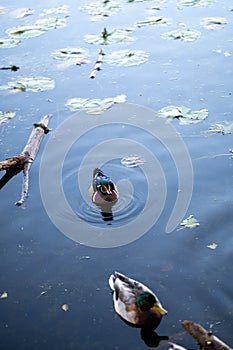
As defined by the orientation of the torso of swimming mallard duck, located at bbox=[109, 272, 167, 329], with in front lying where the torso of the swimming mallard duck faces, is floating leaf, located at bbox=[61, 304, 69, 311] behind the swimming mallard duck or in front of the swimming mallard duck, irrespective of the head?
behind

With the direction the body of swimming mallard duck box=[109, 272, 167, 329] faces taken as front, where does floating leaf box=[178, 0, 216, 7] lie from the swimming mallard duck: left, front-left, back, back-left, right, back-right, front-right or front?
back-left

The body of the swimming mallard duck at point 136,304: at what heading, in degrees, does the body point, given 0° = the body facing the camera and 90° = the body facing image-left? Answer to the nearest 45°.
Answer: approximately 315°

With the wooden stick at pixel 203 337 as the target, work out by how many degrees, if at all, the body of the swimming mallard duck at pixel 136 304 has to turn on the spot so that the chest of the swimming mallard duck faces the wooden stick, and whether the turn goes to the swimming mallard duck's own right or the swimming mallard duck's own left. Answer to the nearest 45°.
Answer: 0° — it already faces it

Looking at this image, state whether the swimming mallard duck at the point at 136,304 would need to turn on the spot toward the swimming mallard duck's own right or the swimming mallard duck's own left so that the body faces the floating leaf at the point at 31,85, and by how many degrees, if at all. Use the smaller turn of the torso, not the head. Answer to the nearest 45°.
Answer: approximately 135° to the swimming mallard duck's own left

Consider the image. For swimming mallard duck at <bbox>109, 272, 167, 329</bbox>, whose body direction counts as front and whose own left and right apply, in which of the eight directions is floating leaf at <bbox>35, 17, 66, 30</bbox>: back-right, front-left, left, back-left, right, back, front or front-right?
back-left

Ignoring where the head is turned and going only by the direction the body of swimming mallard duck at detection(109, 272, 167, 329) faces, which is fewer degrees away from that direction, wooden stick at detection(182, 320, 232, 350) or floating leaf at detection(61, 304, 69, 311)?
the wooden stick

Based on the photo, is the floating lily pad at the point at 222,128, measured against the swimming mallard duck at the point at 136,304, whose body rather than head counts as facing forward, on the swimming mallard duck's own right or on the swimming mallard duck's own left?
on the swimming mallard duck's own left

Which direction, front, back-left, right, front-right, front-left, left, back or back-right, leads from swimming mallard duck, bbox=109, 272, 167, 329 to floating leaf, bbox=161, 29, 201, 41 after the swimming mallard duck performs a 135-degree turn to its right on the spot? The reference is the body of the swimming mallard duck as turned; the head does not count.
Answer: right

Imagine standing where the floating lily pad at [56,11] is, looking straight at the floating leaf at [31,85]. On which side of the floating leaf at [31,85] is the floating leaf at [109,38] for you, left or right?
left

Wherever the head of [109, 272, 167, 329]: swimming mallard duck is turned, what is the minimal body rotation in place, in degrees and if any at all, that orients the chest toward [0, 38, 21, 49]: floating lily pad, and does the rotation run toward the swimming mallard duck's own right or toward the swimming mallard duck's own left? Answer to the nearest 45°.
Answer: approximately 135° to the swimming mallard duck's own left

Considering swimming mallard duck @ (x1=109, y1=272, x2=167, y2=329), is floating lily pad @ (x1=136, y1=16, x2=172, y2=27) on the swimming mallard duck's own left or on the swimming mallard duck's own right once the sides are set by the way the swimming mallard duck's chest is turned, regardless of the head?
on the swimming mallard duck's own left

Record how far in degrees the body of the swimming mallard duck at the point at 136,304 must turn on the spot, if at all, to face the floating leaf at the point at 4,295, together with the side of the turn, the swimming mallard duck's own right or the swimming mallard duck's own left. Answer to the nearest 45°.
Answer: approximately 135° to the swimming mallard duck's own right

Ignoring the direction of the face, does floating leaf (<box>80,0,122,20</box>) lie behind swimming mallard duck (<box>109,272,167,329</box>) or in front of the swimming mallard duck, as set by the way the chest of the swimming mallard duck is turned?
behind

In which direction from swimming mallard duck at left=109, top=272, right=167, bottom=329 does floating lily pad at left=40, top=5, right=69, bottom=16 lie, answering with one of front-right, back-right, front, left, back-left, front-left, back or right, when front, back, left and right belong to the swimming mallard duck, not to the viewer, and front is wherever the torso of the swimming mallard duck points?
back-left
